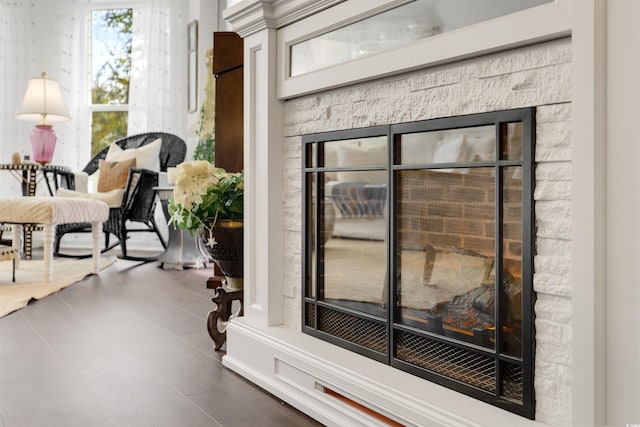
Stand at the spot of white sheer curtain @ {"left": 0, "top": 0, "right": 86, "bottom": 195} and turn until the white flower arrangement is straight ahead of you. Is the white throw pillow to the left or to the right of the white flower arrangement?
left

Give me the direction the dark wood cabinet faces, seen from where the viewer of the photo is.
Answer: facing to the left of the viewer

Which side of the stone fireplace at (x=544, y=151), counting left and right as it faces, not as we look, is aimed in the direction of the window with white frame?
right

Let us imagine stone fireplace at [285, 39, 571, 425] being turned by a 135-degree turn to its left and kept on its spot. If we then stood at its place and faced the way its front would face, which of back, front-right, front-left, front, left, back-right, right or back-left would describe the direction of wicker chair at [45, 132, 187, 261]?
back-left

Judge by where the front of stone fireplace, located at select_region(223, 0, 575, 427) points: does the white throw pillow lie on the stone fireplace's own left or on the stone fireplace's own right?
on the stone fireplace's own right

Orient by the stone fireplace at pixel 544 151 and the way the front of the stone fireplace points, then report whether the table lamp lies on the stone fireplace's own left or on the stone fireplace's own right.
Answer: on the stone fireplace's own right

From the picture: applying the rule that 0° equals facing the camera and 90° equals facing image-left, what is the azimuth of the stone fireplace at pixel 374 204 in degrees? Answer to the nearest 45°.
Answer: approximately 45°

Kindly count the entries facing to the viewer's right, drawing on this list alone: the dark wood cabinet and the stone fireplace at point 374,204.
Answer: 0

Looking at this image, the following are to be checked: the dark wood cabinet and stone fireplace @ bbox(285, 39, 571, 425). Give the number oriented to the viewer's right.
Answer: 0

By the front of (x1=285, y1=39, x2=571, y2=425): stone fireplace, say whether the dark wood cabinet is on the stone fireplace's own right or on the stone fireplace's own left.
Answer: on the stone fireplace's own right
